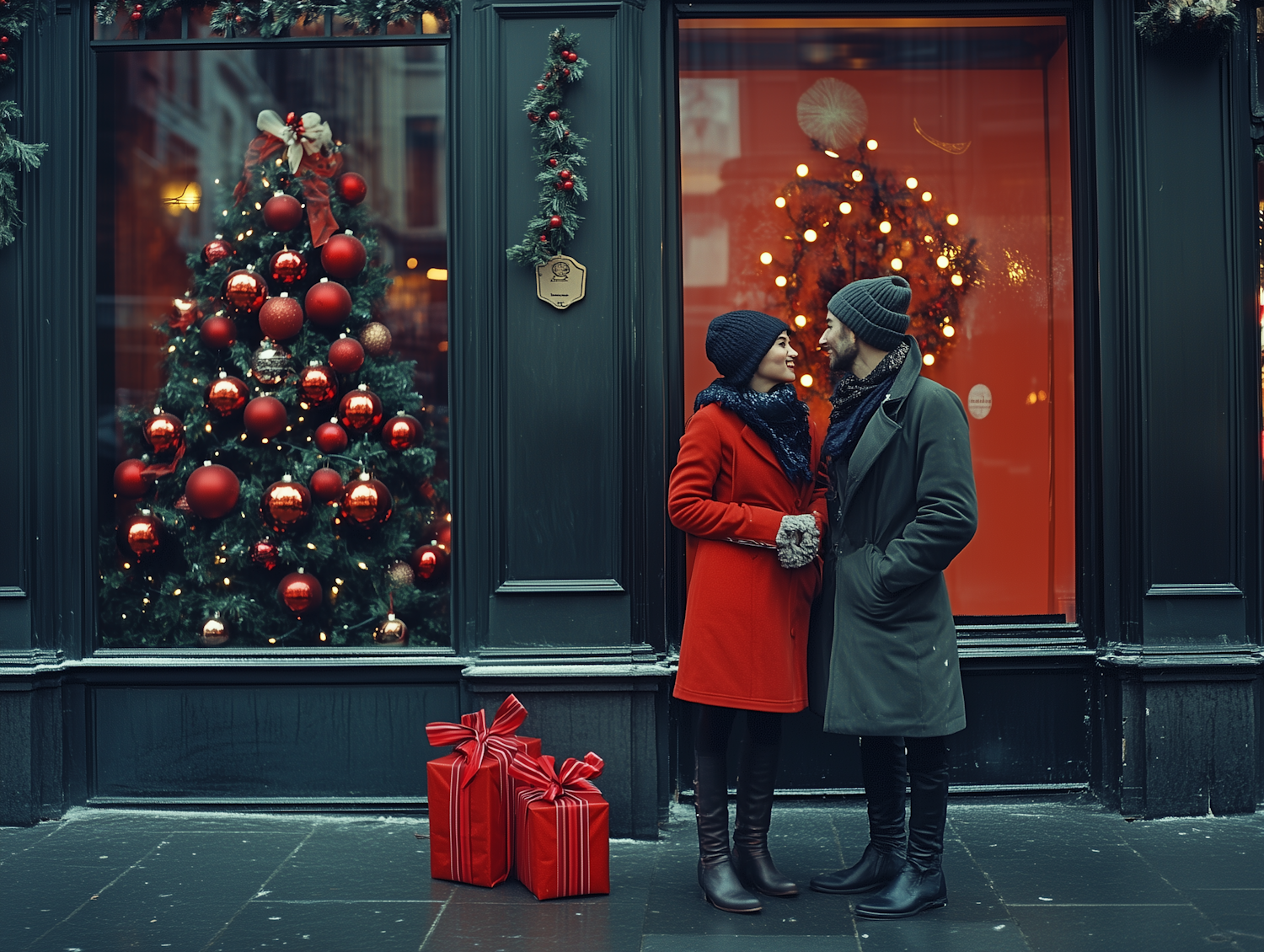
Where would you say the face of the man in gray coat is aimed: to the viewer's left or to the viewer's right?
to the viewer's left

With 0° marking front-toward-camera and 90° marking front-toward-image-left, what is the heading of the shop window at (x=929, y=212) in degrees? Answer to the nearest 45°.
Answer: approximately 0°

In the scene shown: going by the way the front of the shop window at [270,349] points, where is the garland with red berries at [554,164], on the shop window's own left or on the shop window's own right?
on the shop window's own left

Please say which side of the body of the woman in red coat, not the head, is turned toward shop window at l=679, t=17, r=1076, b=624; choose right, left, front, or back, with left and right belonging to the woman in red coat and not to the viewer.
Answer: left

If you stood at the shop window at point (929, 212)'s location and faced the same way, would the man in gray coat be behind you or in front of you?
in front

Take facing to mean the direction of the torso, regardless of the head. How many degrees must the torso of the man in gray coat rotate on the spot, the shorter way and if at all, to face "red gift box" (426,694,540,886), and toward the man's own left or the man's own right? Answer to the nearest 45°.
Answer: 0° — they already face it

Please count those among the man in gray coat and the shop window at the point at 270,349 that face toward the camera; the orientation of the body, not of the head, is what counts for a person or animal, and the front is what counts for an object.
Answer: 1

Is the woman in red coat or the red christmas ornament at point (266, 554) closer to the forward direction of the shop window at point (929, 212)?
the woman in red coat

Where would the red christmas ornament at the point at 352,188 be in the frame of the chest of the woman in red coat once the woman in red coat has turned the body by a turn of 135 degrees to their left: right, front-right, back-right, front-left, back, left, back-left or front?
front-left

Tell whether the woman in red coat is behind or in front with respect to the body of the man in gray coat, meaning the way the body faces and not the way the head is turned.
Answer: in front

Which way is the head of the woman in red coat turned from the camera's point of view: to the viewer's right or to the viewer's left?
to the viewer's right

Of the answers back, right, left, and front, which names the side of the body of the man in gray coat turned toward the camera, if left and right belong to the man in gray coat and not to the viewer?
left
